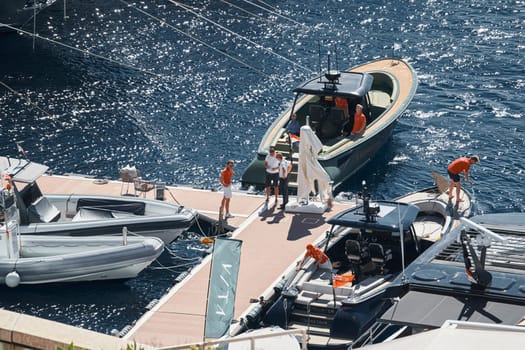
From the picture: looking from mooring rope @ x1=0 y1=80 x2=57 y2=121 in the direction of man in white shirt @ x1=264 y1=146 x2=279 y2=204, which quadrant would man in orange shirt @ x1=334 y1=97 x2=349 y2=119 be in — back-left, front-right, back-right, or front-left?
front-left

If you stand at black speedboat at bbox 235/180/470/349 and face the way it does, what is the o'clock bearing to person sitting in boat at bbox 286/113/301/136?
The person sitting in boat is roughly at 10 o'clock from the black speedboat.

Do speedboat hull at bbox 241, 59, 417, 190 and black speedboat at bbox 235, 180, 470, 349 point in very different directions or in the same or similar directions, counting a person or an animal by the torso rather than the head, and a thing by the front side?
same or similar directions

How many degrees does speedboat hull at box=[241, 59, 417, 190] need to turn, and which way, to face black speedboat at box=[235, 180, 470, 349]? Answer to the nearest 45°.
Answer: approximately 135° to its right

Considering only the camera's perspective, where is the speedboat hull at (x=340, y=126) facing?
facing away from the viewer and to the right of the viewer

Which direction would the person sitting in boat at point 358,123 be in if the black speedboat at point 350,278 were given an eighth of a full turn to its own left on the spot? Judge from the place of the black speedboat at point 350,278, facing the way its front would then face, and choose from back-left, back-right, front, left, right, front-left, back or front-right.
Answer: front

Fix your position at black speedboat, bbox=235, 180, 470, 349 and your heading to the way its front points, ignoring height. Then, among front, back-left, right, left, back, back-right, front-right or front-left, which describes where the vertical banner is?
back

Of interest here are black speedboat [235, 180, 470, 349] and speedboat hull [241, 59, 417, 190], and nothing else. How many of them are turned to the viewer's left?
0

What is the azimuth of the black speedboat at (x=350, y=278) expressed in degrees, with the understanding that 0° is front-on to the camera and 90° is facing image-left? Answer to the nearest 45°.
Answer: approximately 225°
